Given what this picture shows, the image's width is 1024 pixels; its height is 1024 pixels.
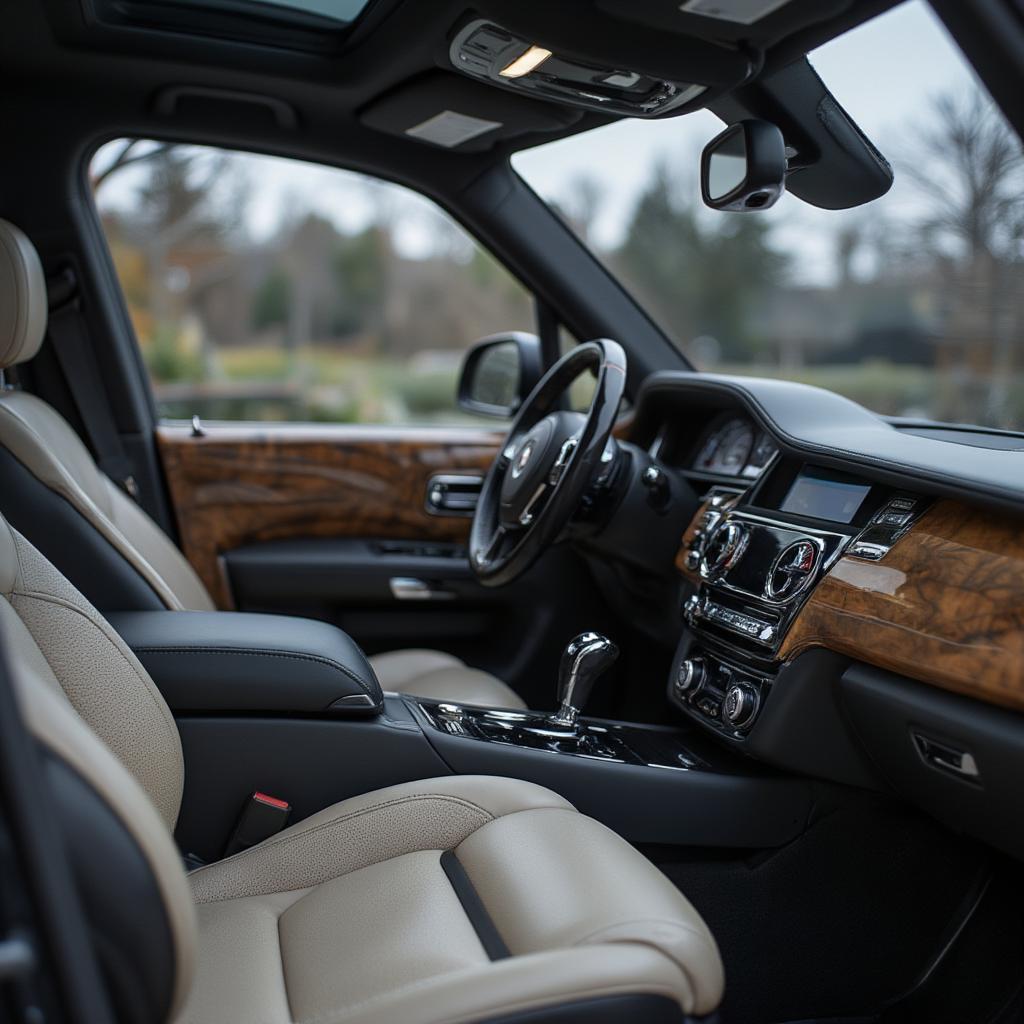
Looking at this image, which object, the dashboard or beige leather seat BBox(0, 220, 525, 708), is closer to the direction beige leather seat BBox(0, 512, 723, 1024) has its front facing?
the dashboard

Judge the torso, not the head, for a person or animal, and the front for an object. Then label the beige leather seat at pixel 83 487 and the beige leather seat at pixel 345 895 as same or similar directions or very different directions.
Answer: same or similar directions

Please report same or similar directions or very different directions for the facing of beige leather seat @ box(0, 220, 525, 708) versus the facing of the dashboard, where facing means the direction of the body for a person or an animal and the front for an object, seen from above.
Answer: very different directions

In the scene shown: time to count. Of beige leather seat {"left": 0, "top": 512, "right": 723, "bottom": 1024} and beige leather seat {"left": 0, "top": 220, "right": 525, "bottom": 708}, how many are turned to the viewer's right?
2

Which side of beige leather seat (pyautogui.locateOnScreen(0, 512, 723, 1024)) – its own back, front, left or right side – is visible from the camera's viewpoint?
right

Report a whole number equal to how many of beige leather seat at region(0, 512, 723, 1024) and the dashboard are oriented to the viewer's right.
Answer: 1

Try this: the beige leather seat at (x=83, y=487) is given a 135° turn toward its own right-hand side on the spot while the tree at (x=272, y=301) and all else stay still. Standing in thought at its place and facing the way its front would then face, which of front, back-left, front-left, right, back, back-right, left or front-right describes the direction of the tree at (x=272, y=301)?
back-right

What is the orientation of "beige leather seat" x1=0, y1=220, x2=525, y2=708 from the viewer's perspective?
to the viewer's right

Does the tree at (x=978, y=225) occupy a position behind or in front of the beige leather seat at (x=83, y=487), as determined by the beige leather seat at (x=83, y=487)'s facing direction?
in front

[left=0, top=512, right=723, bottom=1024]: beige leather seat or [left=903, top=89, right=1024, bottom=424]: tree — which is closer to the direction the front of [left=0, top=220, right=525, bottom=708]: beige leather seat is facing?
the tree

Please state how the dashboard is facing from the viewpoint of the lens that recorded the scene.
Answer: facing the viewer and to the left of the viewer
